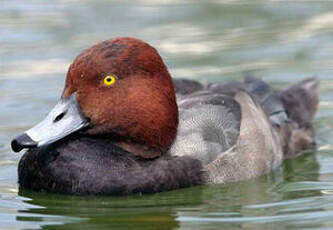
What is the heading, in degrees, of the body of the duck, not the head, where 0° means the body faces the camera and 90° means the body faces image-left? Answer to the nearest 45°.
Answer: approximately 45°
